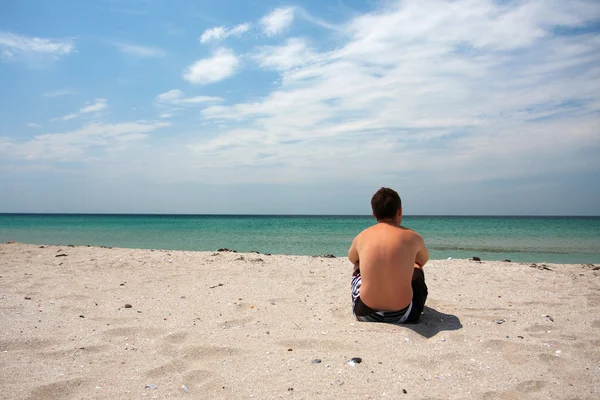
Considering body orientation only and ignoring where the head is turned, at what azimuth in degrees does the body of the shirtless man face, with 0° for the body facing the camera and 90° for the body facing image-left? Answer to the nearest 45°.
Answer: approximately 180°
